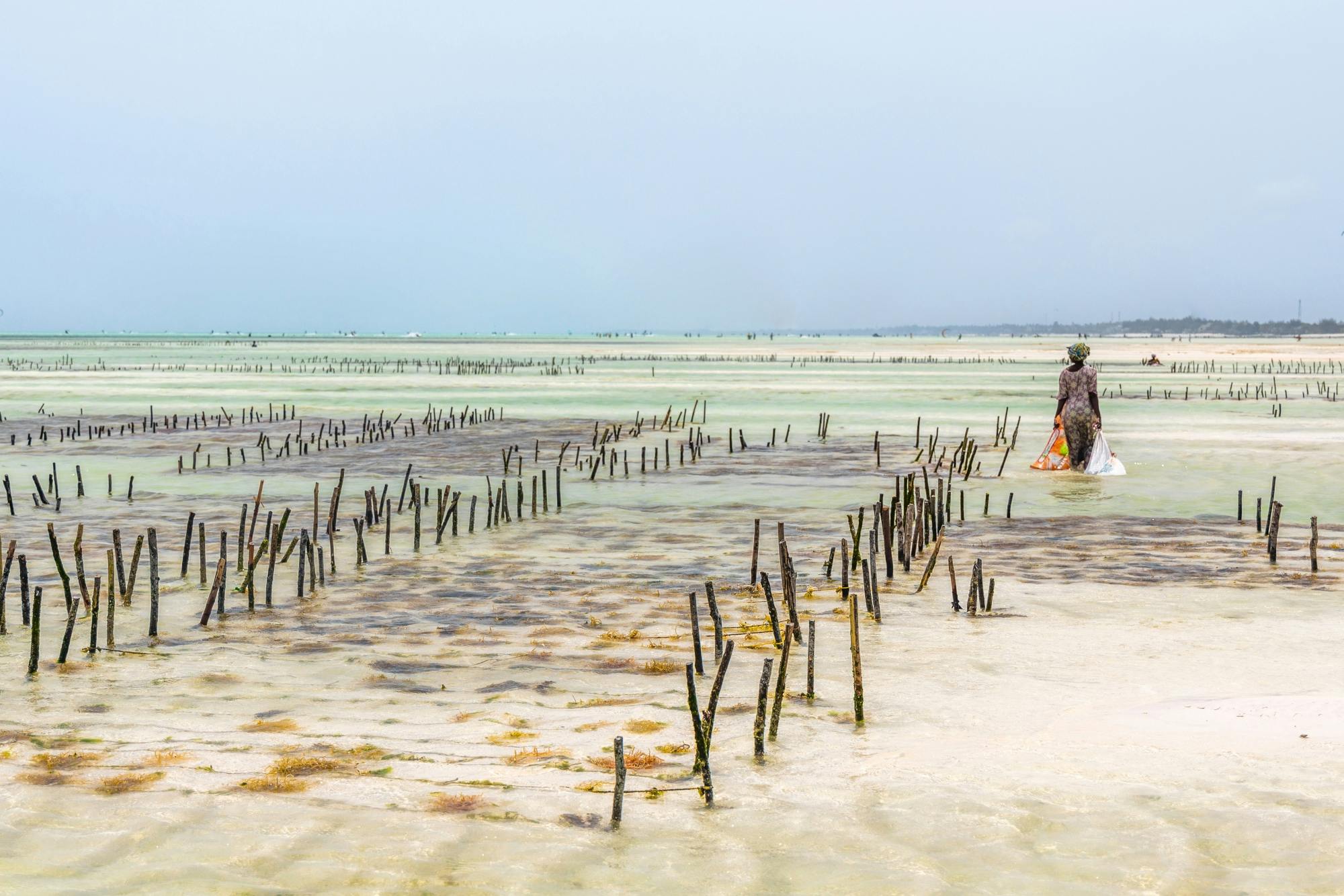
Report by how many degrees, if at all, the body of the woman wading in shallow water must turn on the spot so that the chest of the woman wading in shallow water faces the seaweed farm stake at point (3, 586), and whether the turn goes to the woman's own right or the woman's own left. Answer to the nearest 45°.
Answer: approximately 135° to the woman's own left

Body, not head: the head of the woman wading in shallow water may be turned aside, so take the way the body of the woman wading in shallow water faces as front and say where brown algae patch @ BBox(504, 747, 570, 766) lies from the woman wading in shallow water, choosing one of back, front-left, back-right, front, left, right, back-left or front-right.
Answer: back

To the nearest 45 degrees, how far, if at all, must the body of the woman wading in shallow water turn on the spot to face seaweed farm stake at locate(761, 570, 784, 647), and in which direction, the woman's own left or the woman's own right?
approximately 180°

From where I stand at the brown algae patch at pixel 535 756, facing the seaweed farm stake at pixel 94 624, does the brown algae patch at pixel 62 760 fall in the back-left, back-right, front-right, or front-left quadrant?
front-left

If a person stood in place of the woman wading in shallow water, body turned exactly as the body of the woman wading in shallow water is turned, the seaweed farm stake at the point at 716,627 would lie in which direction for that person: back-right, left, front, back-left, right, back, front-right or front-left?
back

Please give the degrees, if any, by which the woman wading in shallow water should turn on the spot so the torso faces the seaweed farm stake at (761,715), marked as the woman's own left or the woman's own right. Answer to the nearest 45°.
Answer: approximately 180°

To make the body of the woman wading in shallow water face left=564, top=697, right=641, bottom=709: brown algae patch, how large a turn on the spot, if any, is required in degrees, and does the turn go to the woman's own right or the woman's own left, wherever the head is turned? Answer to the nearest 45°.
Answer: approximately 180°

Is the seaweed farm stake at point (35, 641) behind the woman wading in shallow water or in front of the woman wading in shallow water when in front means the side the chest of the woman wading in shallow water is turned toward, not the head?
behind

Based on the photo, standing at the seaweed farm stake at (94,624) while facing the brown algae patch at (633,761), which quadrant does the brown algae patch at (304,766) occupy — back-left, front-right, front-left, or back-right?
front-right

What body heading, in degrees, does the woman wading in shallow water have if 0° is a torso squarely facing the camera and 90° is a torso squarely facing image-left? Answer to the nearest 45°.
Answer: approximately 180°

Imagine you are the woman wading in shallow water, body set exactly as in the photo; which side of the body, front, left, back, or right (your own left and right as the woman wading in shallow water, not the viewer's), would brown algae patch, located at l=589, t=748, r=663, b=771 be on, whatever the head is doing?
back

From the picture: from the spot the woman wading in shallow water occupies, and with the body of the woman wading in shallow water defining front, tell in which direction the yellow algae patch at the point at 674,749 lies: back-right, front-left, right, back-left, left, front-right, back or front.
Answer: back

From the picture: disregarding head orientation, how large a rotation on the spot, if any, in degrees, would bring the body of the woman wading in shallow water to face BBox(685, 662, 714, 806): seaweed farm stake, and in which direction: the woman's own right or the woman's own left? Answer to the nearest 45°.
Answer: approximately 180°

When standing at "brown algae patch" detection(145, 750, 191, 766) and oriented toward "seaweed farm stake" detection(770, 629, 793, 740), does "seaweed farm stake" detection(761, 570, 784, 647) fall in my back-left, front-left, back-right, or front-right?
front-left

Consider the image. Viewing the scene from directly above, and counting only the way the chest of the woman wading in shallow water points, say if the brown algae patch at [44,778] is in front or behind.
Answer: behind

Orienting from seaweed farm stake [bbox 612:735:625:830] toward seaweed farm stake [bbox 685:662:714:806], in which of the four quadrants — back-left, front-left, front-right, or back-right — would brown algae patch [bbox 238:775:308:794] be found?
back-left

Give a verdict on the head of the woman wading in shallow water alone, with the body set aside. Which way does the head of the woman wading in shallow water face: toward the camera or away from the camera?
away from the camera

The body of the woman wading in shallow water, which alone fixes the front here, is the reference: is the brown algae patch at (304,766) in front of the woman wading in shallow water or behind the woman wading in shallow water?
behind

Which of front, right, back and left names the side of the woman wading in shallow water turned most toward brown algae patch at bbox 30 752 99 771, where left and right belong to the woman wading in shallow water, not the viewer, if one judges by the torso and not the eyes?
back

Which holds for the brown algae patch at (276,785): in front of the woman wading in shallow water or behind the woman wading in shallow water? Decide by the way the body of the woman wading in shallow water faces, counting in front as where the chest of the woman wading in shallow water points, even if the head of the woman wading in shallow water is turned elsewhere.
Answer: behind
